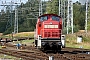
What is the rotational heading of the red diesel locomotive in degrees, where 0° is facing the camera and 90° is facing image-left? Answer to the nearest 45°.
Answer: approximately 0°
